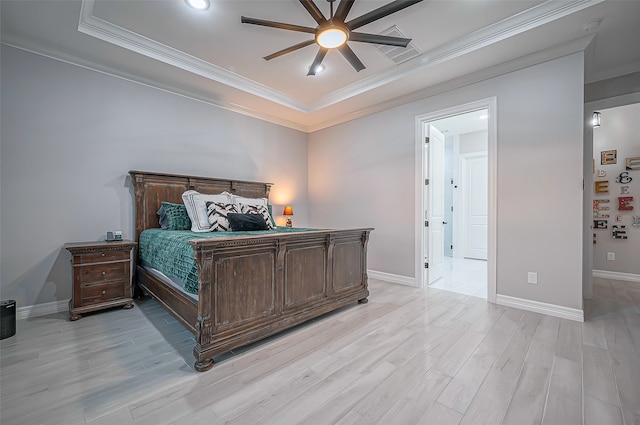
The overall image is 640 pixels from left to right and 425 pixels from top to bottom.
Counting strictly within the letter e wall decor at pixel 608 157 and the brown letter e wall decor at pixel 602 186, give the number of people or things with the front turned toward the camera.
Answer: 2

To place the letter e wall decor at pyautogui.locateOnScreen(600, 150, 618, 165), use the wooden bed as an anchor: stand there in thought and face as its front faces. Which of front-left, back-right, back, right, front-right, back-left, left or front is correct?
front-left

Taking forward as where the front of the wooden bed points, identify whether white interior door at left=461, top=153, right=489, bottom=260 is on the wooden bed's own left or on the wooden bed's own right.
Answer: on the wooden bed's own left

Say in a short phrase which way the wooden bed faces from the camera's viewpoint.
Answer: facing the viewer and to the right of the viewer

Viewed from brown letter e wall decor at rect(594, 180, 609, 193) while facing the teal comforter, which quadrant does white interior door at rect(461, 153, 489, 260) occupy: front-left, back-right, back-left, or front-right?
front-right

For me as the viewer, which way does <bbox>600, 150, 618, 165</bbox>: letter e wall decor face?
facing the viewer

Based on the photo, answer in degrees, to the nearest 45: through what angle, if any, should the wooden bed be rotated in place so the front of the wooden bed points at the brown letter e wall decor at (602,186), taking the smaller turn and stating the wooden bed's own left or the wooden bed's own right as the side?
approximately 45° to the wooden bed's own left

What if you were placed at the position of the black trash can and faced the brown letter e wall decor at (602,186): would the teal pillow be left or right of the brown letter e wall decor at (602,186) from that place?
left

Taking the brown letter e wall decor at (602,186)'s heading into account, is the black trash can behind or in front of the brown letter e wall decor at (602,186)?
in front

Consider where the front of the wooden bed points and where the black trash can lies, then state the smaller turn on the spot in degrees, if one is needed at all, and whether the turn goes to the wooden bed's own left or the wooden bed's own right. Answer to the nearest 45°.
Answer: approximately 135° to the wooden bed's own right

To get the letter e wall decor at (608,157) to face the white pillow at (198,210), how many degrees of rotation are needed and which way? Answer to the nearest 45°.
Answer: approximately 45° to its right

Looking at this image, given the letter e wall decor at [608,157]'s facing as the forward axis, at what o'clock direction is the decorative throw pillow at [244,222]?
The decorative throw pillow is roughly at 1 o'clock from the letter e wall decor.
